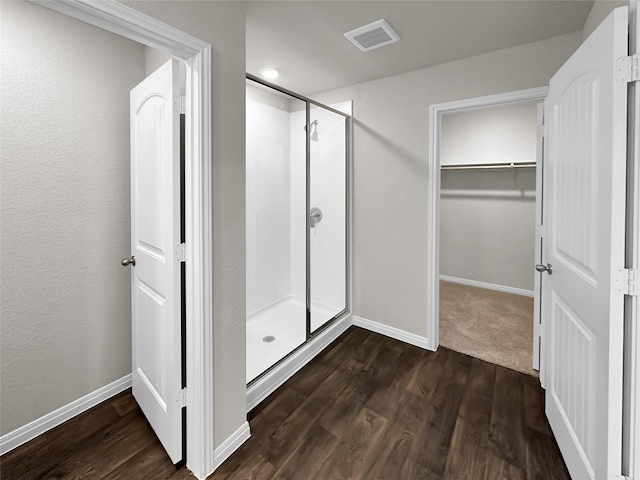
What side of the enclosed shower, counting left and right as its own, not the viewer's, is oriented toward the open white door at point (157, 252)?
right

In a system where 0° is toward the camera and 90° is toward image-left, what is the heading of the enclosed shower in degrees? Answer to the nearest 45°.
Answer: approximately 315°

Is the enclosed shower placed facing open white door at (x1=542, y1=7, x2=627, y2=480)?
yes
